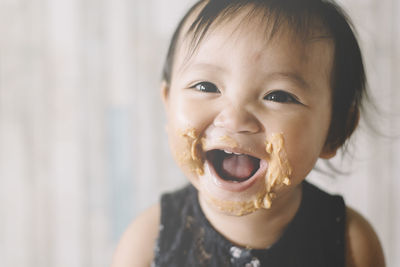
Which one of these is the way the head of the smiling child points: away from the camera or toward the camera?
toward the camera

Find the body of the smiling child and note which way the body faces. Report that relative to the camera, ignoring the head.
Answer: toward the camera
